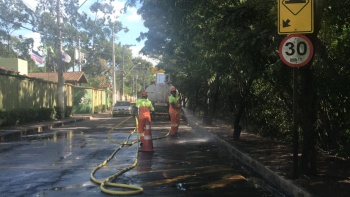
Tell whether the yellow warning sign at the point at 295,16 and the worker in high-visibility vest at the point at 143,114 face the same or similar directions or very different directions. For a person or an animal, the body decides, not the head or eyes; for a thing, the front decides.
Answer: very different directions

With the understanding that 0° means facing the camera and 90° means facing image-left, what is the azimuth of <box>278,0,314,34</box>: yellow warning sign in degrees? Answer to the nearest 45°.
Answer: approximately 0°

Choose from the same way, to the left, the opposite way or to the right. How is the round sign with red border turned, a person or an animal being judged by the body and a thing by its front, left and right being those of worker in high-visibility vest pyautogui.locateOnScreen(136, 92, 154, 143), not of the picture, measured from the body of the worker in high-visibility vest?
the opposite way

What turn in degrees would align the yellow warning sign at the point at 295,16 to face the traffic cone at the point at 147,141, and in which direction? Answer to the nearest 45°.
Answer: approximately 135° to its right

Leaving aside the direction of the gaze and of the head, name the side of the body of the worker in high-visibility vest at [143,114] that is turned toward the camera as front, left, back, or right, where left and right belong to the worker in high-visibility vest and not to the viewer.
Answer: back

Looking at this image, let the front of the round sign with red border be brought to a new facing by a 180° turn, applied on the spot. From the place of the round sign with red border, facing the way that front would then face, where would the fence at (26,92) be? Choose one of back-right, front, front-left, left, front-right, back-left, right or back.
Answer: front-left

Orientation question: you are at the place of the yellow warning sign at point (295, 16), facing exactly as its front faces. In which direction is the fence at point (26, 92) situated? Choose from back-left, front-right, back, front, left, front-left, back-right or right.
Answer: back-right

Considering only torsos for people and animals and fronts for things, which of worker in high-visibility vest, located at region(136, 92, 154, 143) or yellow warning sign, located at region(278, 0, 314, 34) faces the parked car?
the worker in high-visibility vest

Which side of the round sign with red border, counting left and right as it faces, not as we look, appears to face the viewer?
front

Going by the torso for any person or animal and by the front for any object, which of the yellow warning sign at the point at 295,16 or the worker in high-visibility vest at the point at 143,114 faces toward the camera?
the yellow warning sign

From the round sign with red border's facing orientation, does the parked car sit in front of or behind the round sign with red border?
behind

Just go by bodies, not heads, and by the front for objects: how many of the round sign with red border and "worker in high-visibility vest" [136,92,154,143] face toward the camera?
1

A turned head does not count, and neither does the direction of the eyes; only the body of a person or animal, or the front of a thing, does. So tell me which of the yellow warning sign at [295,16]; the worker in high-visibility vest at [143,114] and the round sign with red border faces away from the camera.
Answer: the worker in high-visibility vest
